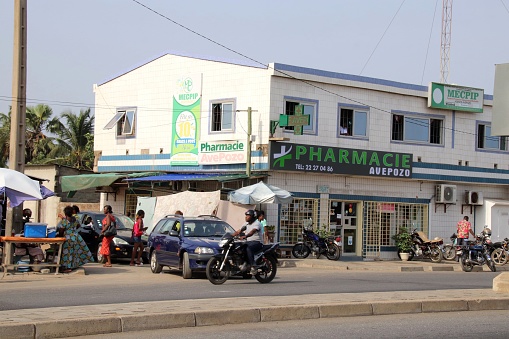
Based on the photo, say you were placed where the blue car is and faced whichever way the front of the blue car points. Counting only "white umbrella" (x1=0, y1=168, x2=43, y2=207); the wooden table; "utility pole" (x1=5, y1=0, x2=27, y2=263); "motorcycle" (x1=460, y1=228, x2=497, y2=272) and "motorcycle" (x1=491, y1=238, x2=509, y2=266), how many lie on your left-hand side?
2

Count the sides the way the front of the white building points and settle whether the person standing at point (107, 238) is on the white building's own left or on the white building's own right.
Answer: on the white building's own right

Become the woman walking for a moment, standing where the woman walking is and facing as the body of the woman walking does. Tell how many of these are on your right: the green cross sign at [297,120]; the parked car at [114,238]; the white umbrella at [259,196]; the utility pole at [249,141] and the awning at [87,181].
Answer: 0

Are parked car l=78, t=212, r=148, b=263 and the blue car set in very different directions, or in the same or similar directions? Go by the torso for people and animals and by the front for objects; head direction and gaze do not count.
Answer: same or similar directions

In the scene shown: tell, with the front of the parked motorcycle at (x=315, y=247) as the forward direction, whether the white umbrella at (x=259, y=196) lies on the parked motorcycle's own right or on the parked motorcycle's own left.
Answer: on the parked motorcycle's own left

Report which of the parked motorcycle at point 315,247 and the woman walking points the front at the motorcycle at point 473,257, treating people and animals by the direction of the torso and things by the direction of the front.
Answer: the woman walking

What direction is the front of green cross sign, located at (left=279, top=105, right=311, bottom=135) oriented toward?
toward the camera

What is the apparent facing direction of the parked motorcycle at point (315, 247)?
to the viewer's left

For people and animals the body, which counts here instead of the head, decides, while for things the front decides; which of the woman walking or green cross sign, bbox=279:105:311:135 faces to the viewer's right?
the woman walking

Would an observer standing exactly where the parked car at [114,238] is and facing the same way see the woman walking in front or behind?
in front

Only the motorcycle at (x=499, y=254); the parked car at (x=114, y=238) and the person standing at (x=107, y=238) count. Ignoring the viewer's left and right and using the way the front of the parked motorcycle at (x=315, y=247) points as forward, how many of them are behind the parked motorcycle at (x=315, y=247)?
1

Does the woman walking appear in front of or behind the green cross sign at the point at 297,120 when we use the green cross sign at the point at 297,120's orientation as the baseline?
in front

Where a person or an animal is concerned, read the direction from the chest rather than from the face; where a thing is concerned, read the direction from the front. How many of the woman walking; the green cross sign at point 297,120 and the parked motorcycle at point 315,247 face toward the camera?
1

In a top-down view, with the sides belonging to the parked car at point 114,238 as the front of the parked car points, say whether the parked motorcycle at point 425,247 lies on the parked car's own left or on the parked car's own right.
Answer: on the parked car's own left

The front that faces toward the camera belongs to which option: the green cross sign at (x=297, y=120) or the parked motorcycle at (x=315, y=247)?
the green cross sign

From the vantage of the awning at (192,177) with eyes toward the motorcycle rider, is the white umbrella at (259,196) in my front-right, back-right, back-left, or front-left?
front-left
